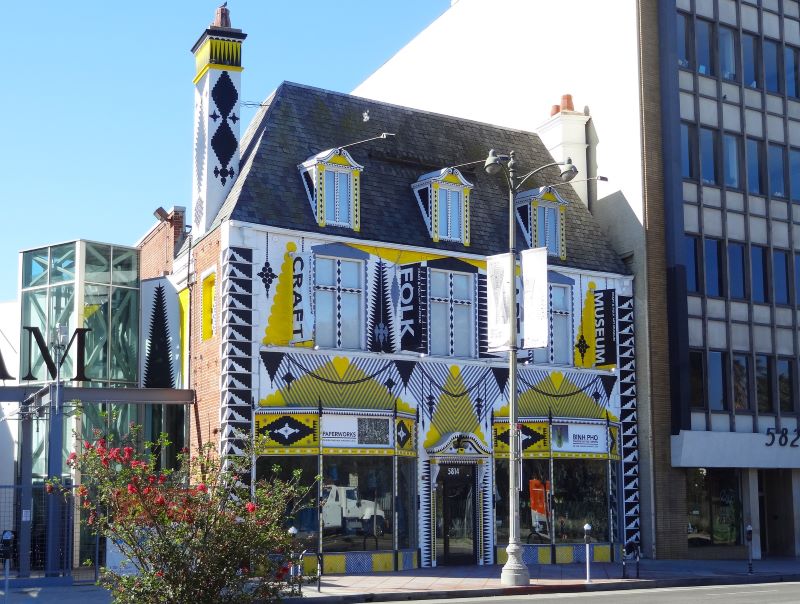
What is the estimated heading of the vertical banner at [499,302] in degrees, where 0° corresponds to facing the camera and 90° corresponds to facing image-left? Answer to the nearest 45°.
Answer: approximately 0°

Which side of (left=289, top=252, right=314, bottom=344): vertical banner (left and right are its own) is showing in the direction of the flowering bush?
front

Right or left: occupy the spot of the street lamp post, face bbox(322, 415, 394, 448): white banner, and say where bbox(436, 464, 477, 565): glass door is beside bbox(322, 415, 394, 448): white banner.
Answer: right

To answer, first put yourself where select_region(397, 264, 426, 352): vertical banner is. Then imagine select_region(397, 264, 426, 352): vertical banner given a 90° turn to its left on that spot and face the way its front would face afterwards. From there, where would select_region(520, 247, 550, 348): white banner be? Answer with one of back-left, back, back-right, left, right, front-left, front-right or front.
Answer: front-right

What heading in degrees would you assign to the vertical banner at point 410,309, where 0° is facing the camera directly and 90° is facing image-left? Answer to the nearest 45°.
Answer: approximately 0°

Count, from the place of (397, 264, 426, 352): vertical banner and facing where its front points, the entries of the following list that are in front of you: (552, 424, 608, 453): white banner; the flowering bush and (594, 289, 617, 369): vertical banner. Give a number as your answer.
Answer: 1

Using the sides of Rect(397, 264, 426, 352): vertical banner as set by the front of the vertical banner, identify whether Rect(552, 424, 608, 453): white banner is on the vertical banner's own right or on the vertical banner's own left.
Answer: on the vertical banner's own left

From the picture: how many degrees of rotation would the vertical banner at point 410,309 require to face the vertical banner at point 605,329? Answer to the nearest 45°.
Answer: approximately 135° to its left
